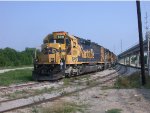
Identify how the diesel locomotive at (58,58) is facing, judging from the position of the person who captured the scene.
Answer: facing the viewer and to the left of the viewer
